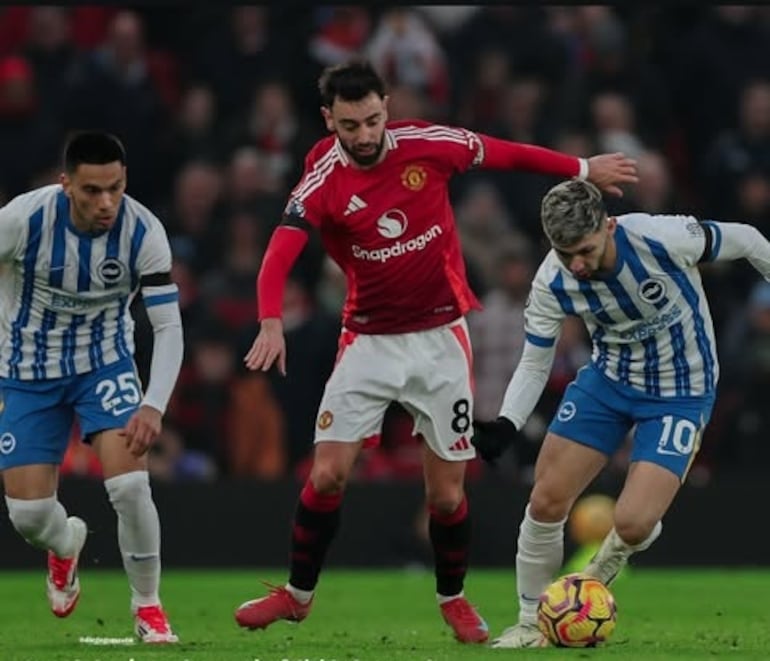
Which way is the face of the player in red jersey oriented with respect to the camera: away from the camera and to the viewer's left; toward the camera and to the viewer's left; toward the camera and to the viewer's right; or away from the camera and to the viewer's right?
toward the camera and to the viewer's right

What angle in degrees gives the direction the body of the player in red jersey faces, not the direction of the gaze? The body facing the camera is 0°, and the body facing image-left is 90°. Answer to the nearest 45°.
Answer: approximately 0°
